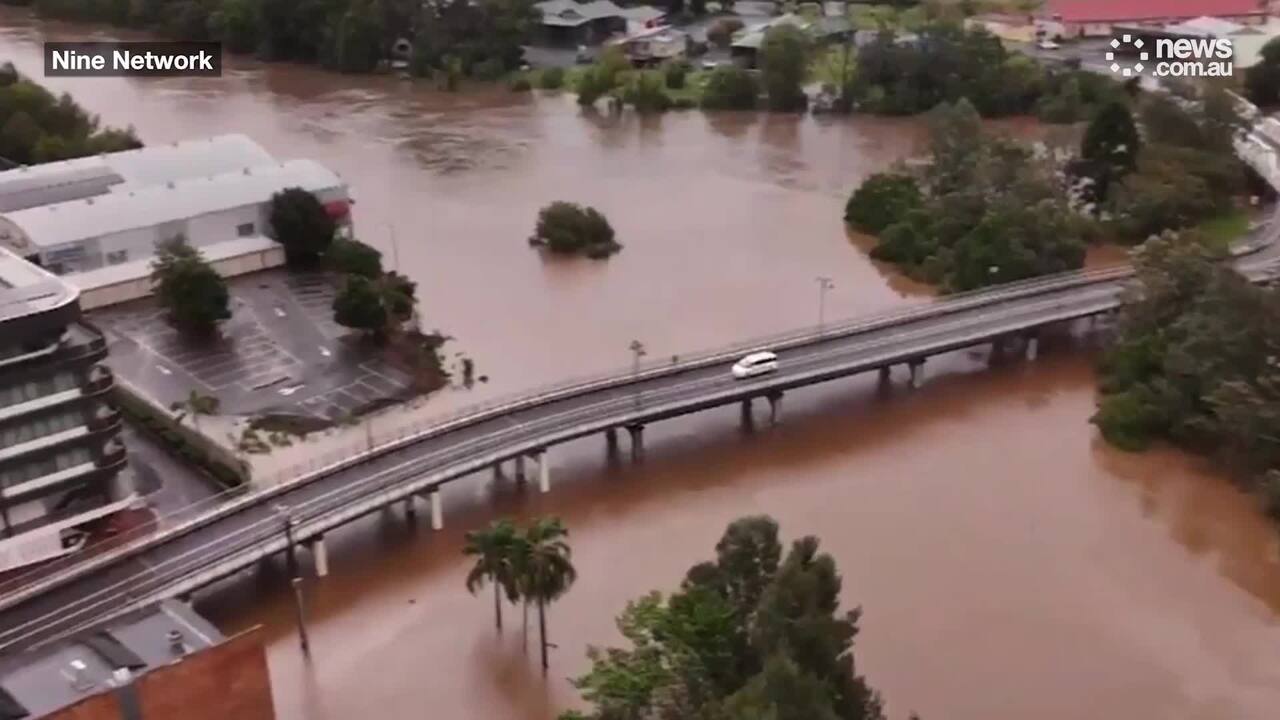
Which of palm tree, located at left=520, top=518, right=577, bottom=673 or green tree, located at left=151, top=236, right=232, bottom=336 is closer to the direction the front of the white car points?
the palm tree
